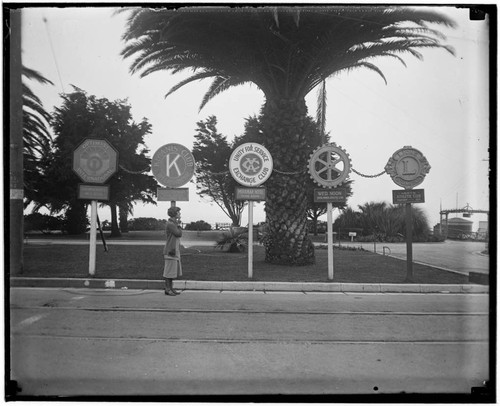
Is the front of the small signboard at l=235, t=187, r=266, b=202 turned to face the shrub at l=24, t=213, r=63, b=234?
no

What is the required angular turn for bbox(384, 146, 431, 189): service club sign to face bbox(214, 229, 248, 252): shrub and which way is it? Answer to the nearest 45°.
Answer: approximately 135° to its right

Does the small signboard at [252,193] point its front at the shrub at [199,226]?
no

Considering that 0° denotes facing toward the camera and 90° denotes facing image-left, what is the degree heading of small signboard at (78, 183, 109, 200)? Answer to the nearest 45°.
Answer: approximately 0°

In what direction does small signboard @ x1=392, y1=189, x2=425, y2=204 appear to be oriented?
toward the camera

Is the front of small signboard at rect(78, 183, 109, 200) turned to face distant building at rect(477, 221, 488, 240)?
no

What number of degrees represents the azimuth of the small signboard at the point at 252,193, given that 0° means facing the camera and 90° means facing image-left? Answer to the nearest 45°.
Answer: approximately 0°

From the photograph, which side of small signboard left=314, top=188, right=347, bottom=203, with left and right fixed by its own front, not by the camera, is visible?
front

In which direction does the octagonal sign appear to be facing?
toward the camera

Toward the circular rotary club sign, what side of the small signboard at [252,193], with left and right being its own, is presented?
left

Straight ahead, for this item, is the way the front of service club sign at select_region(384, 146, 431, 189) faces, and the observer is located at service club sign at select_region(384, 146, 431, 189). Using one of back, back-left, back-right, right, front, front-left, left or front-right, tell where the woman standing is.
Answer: front-right
